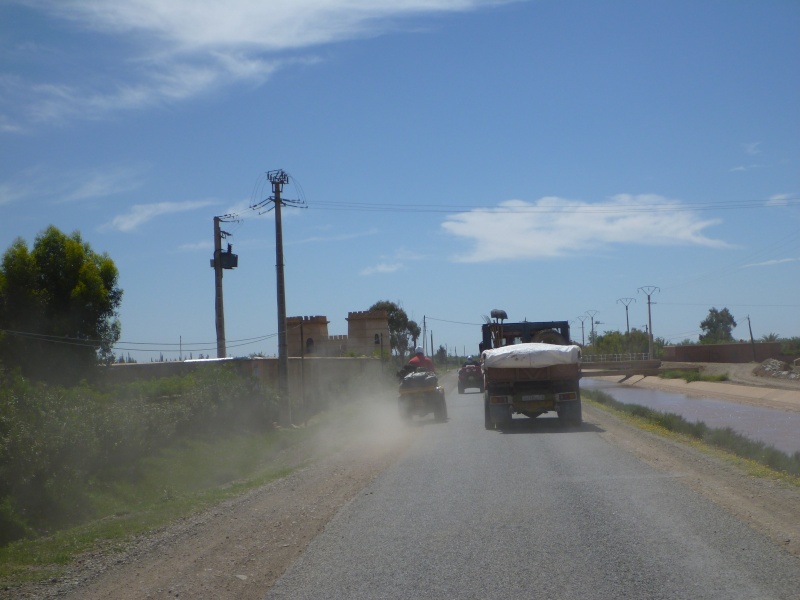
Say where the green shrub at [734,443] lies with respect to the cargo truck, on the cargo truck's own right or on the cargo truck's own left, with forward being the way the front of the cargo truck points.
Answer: on the cargo truck's own right

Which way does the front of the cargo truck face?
away from the camera

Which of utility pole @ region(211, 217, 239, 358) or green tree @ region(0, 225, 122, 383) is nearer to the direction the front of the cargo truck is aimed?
the utility pole

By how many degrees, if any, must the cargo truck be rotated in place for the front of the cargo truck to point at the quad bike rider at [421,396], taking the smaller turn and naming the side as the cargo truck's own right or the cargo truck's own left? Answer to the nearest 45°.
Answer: approximately 45° to the cargo truck's own left

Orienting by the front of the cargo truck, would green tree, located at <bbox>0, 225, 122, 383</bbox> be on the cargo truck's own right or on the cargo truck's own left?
on the cargo truck's own left

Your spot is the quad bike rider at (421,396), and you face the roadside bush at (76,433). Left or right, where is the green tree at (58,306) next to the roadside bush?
right

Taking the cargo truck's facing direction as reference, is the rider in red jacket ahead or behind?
ahead
